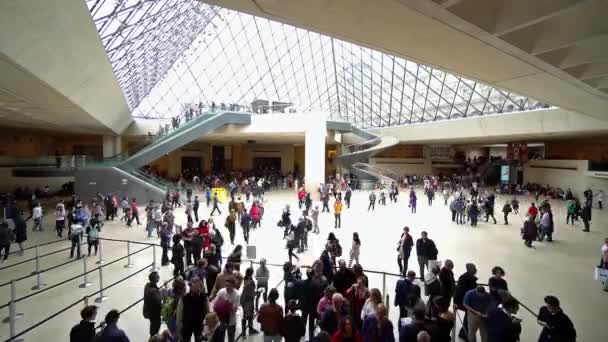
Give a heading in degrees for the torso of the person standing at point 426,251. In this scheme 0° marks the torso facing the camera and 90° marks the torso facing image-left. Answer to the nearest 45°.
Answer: approximately 0°

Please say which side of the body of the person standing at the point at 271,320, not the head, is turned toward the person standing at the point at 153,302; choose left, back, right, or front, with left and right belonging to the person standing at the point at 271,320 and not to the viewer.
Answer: left

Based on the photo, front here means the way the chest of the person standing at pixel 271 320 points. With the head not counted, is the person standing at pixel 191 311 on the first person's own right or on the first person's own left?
on the first person's own left

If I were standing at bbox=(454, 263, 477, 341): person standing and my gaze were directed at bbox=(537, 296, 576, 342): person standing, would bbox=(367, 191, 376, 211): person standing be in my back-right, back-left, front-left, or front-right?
back-left

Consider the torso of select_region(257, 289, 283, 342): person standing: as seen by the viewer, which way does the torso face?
away from the camera

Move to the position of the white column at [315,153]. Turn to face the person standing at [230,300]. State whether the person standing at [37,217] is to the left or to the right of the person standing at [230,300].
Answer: right
